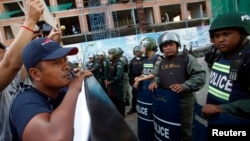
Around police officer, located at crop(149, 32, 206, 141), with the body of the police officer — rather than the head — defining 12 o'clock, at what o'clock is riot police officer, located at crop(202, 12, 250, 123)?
The riot police officer is roughly at 10 o'clock from the police officer.

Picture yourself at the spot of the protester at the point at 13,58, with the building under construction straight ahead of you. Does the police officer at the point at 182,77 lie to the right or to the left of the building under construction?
right

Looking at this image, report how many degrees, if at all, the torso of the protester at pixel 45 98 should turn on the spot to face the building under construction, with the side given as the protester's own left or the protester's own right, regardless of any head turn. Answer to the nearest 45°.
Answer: approximately 90° to the protester's own left

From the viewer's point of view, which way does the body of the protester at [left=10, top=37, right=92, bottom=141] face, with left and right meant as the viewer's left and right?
facing to the right of the viewer

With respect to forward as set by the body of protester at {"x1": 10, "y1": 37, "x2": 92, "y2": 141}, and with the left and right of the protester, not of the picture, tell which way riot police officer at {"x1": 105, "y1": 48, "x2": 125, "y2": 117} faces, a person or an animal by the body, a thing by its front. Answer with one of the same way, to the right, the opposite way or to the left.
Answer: the opposite way

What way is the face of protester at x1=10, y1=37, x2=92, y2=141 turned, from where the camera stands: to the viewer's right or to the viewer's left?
to the viewer's right

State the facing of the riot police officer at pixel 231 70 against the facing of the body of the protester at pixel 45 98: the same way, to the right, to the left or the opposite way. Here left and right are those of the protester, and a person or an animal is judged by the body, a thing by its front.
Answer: the opposite way
